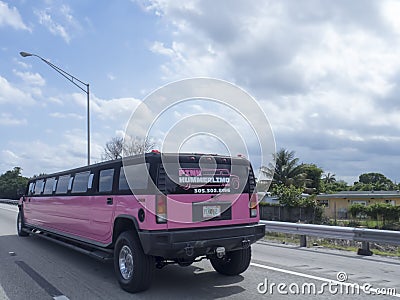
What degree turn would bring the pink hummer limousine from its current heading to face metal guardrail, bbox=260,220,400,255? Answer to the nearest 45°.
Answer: approximately 90° to its right

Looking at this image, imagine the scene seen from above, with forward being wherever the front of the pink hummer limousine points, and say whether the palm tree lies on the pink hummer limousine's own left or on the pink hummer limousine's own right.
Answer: on the pink hummer limousine's own right

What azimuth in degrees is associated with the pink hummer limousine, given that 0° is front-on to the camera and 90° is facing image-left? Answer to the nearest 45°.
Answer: approximately 135°

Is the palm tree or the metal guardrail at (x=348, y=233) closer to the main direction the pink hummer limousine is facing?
the palm tree
